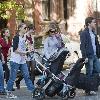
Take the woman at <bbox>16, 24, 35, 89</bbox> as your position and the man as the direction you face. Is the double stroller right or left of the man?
right

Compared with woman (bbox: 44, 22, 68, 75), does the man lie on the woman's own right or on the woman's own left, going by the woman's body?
on the woman's own left

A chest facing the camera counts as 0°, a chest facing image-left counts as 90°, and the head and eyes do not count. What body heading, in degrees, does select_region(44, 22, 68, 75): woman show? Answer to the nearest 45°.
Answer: approximately 315°

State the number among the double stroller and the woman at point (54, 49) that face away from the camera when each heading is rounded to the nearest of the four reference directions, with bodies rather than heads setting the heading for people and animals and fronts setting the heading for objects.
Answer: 0
